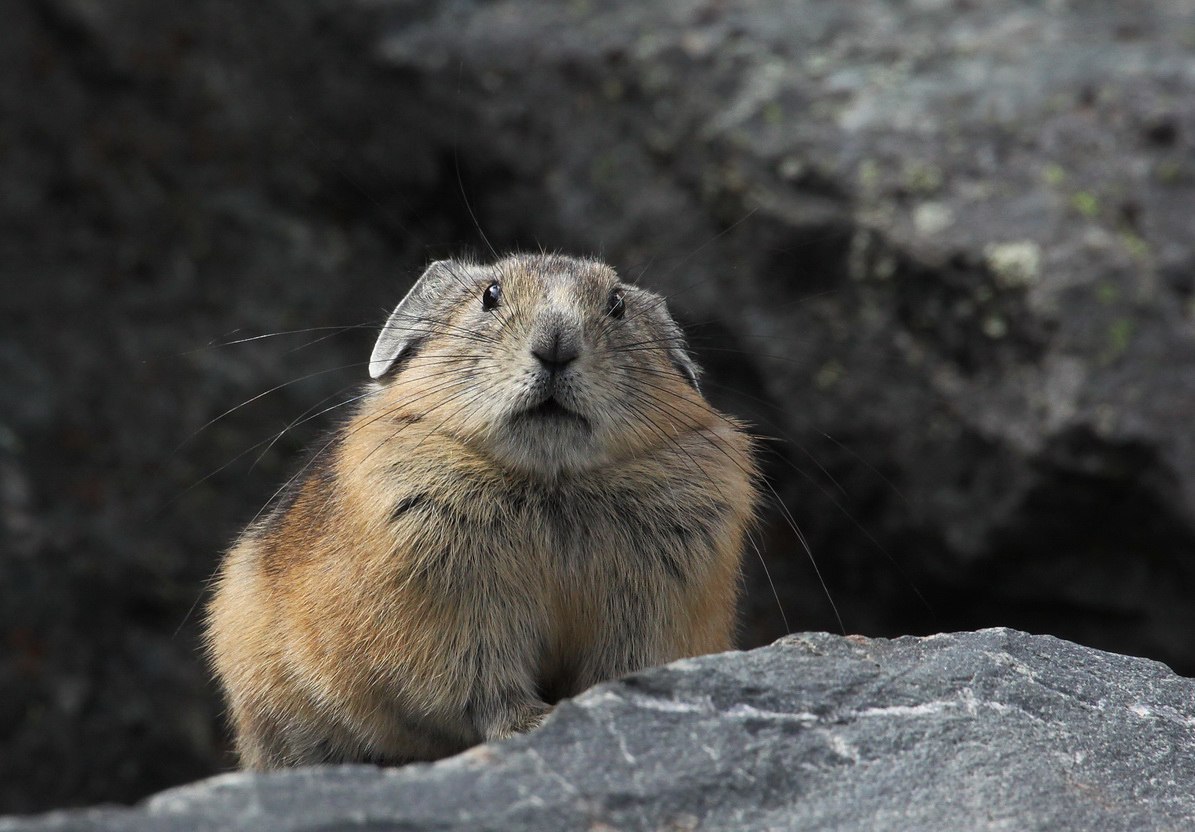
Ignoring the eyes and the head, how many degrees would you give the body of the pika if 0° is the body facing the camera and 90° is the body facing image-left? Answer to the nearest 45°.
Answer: approximately 0°
